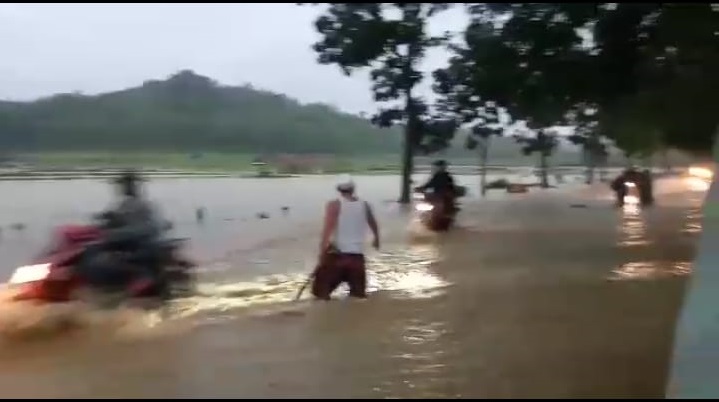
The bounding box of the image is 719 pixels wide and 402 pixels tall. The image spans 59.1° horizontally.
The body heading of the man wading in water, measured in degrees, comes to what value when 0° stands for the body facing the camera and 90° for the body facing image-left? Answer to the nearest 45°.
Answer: approximately 180°

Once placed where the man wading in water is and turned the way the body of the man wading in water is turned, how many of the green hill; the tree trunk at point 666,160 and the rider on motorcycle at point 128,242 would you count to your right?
1

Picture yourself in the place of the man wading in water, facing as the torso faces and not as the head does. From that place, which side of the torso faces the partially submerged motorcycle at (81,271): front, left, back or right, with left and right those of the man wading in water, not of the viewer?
left

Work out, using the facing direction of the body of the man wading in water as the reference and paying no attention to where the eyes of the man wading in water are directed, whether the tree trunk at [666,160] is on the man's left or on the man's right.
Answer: on the man's right
